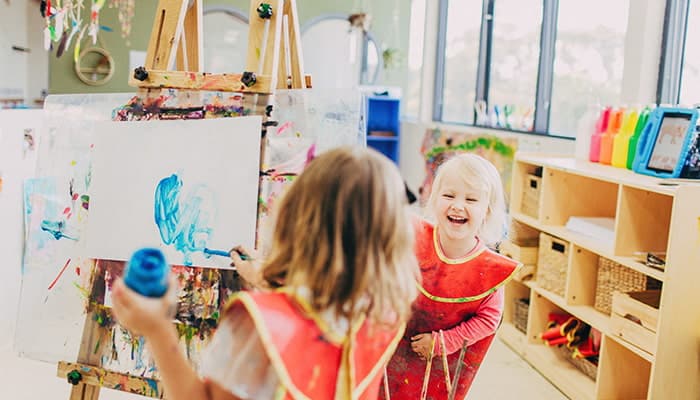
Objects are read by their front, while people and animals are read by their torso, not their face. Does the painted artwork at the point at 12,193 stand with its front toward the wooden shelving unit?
no

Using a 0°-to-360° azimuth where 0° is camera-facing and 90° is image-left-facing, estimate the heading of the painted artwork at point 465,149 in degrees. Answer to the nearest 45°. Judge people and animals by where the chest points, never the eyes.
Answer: approximately 0°

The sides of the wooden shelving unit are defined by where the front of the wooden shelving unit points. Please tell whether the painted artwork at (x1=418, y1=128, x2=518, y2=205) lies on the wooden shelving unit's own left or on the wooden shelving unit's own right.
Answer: on the wooden shelving unit's own right

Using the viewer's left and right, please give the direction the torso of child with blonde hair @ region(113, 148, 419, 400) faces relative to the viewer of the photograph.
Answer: facing away from the viewer and to the left of the viewer

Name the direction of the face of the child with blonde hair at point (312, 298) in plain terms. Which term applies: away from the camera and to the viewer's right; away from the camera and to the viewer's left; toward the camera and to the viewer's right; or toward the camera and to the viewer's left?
away from the camera and to the viewer's left

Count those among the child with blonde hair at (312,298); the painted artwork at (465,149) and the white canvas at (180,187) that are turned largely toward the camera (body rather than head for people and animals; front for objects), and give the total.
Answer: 2

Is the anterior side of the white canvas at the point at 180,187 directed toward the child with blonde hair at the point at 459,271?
no

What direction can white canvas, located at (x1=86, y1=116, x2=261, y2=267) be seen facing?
toward the camera

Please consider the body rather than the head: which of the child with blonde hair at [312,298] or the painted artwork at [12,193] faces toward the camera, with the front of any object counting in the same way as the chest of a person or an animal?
the painted artwork

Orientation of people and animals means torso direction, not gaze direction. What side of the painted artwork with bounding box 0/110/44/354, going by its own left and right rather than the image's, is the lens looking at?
front

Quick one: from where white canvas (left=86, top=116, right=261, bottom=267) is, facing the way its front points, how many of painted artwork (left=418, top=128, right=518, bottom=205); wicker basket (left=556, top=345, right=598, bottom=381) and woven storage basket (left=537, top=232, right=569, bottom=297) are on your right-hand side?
0

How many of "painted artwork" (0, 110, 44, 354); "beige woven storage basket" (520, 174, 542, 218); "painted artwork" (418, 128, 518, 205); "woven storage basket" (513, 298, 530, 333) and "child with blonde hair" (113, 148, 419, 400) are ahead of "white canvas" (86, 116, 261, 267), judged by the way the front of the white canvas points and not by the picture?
1

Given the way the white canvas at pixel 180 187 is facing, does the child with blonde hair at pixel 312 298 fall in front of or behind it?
in front

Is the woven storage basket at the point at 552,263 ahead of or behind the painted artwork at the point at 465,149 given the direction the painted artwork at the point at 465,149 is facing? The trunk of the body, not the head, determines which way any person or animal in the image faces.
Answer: ahead

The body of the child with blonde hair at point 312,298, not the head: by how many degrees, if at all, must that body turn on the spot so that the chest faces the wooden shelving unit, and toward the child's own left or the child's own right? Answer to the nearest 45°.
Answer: approximately 90° to the child's own right

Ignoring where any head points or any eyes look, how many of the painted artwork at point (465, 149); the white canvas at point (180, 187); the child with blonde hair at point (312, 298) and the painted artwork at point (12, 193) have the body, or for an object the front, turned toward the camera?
3

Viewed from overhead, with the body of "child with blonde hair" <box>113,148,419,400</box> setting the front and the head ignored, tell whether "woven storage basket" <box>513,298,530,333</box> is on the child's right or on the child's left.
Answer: on the child's right

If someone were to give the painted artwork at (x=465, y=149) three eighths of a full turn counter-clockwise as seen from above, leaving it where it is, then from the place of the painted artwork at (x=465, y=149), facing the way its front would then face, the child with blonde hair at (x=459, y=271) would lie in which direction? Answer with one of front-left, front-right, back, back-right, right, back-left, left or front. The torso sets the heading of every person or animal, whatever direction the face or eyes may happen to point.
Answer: back-right

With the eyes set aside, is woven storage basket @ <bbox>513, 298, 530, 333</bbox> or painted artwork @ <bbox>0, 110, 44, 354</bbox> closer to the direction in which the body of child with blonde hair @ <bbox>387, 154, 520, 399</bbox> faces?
the painted artwork
